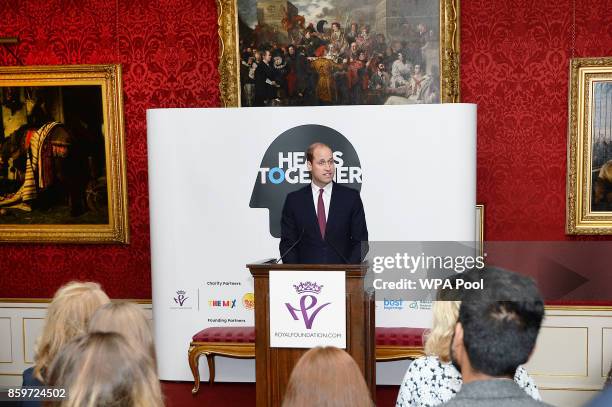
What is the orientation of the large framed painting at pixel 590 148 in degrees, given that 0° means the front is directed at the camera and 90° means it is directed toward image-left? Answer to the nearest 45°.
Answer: approximately 0°

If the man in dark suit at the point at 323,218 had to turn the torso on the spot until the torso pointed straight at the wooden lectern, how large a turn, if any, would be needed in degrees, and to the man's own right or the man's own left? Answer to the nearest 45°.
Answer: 0° — they already face it

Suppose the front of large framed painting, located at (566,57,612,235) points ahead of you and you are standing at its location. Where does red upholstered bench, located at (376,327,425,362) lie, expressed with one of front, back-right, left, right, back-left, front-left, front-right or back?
front-right

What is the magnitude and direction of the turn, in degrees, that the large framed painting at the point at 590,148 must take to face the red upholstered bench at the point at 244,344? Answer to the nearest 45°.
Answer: approximately 45° to its right

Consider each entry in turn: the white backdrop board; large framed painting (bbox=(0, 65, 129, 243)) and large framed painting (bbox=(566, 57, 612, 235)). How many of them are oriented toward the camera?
3

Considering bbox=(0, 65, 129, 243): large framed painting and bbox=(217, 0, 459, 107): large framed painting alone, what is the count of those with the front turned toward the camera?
2

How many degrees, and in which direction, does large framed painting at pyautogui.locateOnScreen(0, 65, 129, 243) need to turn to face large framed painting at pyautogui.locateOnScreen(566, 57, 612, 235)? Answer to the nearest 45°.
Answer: approximately 45° to its left

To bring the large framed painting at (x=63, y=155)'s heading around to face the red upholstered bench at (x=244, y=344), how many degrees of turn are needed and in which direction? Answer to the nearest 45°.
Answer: approximately 45° to its left
